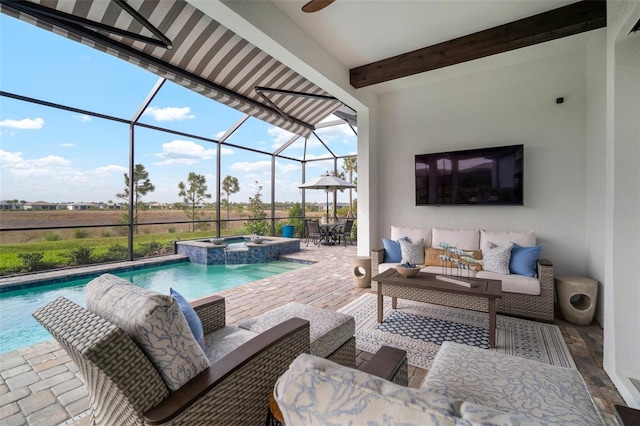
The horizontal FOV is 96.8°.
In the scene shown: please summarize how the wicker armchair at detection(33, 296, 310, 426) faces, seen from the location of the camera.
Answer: facing away from the viewer and to the right of the viewer

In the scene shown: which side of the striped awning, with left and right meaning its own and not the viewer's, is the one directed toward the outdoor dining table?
right

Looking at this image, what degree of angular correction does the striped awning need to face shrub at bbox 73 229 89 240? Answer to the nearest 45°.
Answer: approximately 45° to its right

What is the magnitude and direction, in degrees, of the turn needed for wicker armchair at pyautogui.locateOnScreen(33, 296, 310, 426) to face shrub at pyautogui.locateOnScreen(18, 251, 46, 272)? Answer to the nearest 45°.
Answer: approximately 45° to its left

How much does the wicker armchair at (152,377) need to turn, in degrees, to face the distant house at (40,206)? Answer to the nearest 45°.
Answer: approximately 45° to its left

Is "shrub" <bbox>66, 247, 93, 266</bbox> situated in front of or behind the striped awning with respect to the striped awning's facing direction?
in front

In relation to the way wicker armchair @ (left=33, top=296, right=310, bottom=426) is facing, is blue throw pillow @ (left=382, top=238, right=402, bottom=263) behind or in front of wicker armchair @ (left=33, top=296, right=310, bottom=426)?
in front

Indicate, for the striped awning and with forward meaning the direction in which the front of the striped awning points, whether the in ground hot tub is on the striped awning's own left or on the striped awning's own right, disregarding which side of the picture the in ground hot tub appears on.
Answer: on the striped awning's own right

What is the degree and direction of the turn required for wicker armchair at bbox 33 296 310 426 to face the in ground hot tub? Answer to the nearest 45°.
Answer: approximately 45° to its left

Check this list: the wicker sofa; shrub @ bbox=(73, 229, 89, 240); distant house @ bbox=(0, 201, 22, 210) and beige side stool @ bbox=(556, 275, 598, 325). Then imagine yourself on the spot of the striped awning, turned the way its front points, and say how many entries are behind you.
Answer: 2

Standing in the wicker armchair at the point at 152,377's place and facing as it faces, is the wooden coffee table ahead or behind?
ahead

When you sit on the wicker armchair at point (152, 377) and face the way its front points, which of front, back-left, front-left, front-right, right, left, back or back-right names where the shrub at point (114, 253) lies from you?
front-left

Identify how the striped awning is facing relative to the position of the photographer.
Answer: facing away from the viewer and to the left of the viewer
